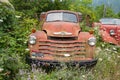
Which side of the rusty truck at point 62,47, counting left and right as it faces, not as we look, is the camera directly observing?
front
